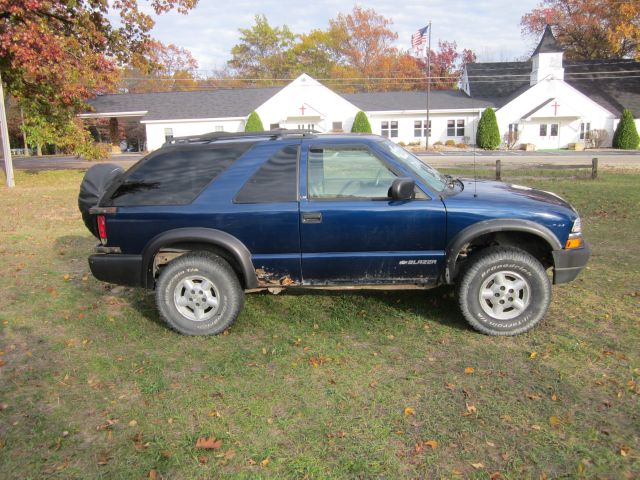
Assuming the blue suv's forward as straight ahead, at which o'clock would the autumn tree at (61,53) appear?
The autumn tree is roughly at 8 o'clock from the blue suv.

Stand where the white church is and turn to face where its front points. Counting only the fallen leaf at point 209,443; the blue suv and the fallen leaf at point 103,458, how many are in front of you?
3

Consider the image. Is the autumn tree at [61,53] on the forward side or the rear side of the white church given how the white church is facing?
on the forward side

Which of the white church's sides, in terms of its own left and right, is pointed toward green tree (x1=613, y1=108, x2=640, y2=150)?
left

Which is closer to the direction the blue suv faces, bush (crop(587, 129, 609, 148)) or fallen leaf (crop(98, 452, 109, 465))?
the bush

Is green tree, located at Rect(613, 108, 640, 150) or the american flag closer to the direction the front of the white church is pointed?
the american flag

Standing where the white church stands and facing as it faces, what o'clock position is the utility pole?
The utility pole is roughly at 1 o'clock from the white church.

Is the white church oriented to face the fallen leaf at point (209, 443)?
yes

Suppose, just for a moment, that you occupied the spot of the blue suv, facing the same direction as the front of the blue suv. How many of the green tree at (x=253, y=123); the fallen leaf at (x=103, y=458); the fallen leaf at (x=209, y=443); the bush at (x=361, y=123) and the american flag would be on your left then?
3

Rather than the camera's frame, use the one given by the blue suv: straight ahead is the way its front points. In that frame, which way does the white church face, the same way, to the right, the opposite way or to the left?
to the right

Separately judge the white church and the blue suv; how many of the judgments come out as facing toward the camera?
1

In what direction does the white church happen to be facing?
toward the camera

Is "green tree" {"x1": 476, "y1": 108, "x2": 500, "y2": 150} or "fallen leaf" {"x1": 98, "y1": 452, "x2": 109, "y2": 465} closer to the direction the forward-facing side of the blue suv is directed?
the green tree

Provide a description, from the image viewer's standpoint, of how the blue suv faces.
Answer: facing to the right of the viewer
